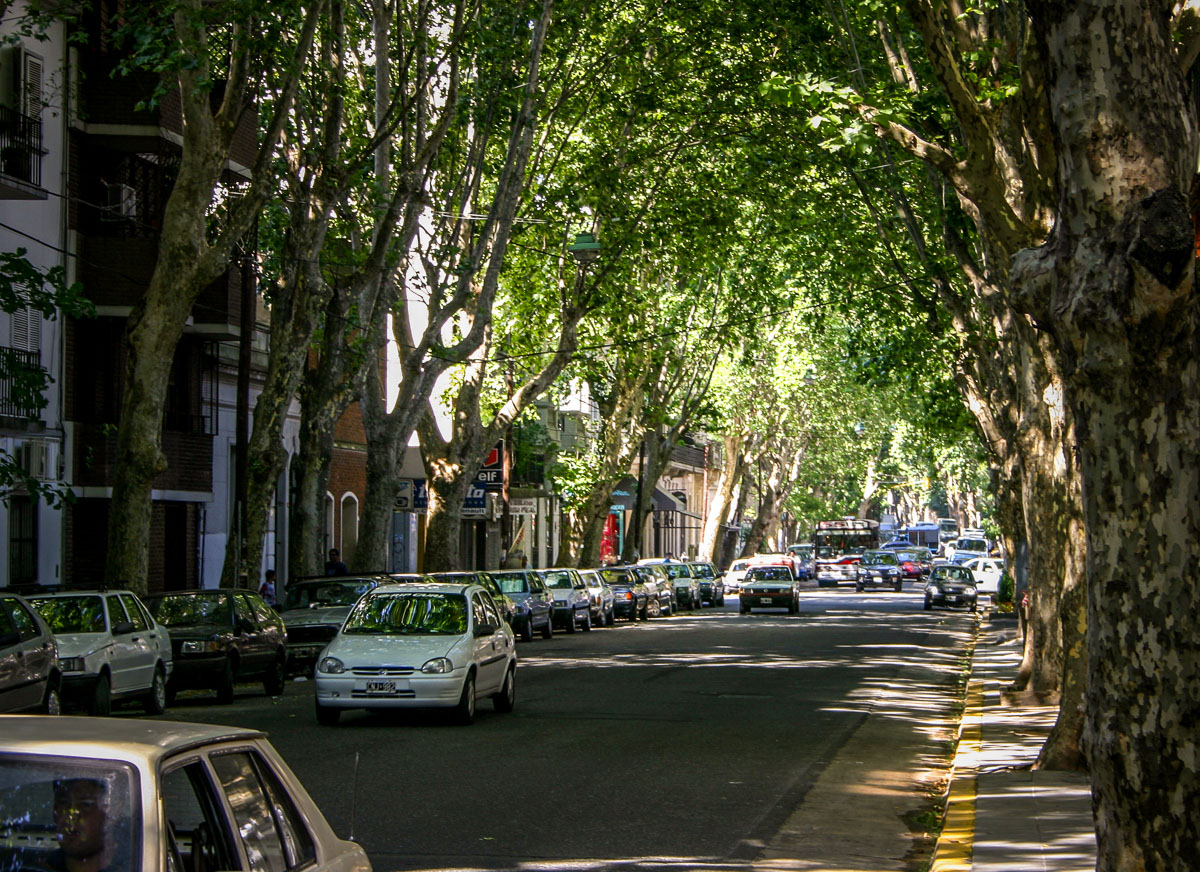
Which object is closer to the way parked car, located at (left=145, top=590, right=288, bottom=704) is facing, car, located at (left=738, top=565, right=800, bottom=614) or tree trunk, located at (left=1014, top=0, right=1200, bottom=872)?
the tree trunk

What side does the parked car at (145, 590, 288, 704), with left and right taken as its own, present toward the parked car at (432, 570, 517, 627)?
back

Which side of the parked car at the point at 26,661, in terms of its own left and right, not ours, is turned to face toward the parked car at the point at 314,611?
back

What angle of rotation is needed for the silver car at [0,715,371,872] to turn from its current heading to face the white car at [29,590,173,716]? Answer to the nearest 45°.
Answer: approximately 135° to its right

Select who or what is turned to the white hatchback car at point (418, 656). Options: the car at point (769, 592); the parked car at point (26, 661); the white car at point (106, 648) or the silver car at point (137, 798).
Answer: the car at point (769, 592)

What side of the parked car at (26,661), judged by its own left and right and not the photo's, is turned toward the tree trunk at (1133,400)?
left

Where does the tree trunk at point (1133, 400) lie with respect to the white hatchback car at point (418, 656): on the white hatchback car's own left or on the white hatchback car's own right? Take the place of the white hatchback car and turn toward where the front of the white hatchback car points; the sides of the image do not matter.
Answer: on the white hatchback car's own left

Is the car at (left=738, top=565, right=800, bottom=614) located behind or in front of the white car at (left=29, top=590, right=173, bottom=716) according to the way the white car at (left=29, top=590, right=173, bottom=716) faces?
behind

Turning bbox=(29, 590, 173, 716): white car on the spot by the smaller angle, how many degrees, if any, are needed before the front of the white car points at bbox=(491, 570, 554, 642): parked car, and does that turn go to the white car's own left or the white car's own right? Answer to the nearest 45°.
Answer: approximately 180°

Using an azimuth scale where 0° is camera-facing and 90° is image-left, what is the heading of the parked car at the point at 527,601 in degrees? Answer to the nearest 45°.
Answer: approximately 45°

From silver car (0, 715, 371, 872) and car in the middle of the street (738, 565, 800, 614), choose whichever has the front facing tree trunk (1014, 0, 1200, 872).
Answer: the car in the middle of the street

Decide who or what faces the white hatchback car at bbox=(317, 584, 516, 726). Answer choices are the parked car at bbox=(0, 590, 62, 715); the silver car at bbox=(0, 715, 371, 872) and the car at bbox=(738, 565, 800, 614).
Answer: the car at bbox=(738, 565, 800, 614)
